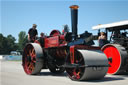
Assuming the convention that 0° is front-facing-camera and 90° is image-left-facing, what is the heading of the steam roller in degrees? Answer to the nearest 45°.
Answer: approximately 315°
